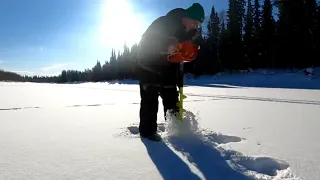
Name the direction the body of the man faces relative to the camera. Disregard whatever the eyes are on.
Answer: to the viewer's right

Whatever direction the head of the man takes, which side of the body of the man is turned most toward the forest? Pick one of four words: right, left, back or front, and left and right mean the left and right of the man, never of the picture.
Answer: left
